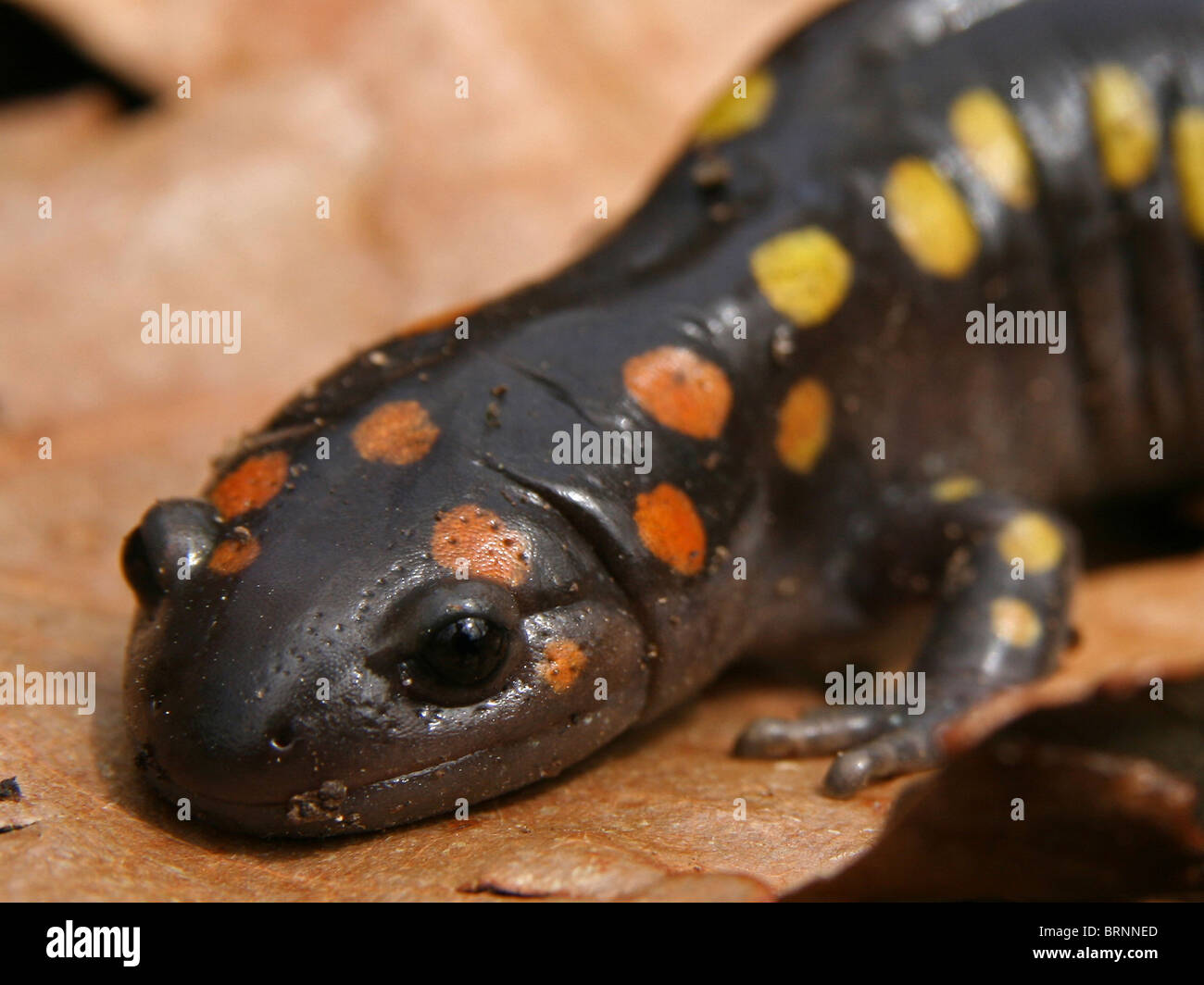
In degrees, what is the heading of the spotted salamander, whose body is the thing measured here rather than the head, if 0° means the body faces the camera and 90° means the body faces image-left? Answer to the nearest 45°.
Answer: approximately 45°
